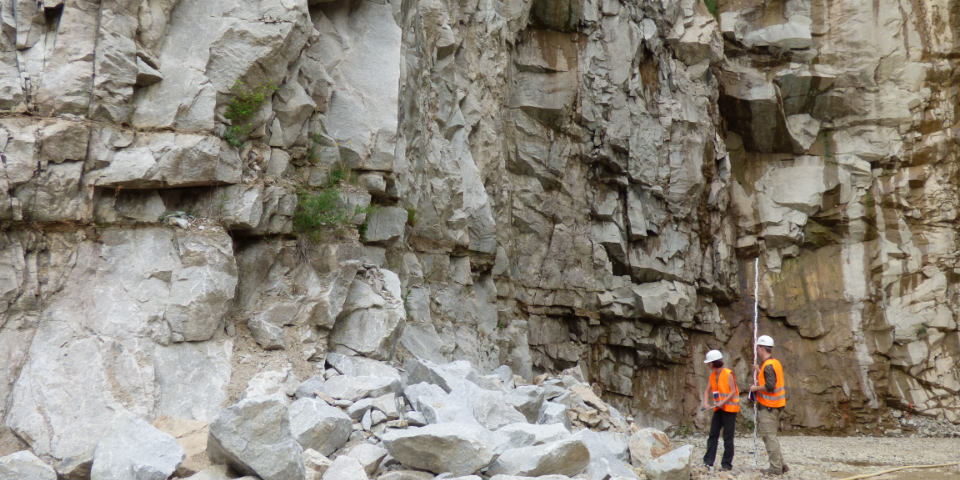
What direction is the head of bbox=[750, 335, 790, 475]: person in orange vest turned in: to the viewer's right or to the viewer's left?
to the viewer's left

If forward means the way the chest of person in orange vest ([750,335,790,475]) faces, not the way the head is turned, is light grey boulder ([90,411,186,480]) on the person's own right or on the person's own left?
on the person's own left

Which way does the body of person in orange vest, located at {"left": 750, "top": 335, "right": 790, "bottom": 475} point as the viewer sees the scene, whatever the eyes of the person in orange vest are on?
to the viewer's left

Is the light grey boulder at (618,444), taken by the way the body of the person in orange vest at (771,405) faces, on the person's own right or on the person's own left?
on the person's own left

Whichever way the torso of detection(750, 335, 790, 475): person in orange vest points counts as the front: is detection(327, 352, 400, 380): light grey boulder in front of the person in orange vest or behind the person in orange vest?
in front

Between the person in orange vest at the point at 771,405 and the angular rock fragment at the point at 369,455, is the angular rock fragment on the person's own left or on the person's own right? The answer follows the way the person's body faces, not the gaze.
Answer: on the person's own left

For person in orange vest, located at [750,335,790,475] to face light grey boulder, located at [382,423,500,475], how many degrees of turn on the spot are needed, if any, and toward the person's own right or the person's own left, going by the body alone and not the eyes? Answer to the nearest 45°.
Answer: approximately 45° to the person's own left

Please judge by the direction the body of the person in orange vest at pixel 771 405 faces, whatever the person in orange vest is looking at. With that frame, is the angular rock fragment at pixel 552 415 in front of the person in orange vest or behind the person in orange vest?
in front

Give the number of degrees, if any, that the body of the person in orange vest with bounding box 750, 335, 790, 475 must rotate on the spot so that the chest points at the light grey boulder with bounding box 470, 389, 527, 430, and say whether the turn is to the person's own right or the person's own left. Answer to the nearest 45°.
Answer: approximately 45° to the person's own left

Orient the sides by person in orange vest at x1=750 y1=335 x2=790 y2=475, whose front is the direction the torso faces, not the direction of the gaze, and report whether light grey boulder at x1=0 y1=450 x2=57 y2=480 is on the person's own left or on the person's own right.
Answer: on the person's own left
